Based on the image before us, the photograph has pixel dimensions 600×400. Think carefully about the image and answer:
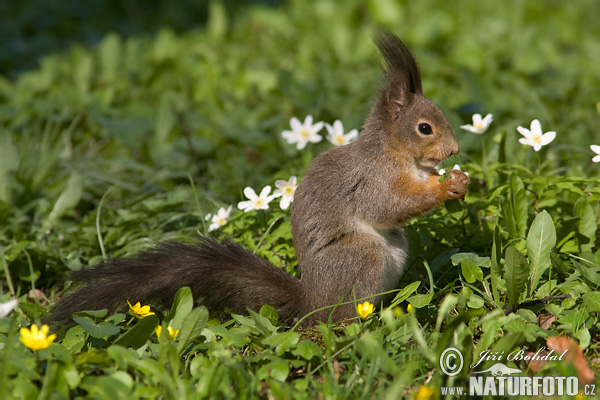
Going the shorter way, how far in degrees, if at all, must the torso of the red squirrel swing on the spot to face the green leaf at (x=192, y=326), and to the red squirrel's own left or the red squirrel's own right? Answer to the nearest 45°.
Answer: approximately 135° to the red squirrel's own right

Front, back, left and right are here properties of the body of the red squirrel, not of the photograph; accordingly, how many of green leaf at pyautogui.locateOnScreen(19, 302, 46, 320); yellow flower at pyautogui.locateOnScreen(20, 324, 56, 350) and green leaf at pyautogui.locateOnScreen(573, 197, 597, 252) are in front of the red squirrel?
1

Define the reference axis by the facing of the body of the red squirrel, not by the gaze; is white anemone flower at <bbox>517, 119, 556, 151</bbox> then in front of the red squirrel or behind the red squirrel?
in front

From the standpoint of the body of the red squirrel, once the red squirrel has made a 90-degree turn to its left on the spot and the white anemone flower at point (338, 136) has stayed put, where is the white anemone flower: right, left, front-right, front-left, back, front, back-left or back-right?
front

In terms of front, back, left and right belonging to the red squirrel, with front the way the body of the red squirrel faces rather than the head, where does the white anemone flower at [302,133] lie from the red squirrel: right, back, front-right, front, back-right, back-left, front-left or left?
left

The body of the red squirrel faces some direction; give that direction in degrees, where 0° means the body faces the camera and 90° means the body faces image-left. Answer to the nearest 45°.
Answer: approximately 270°

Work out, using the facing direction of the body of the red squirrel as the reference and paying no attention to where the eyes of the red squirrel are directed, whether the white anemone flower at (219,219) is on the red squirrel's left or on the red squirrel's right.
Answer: on the red squirrel's left
